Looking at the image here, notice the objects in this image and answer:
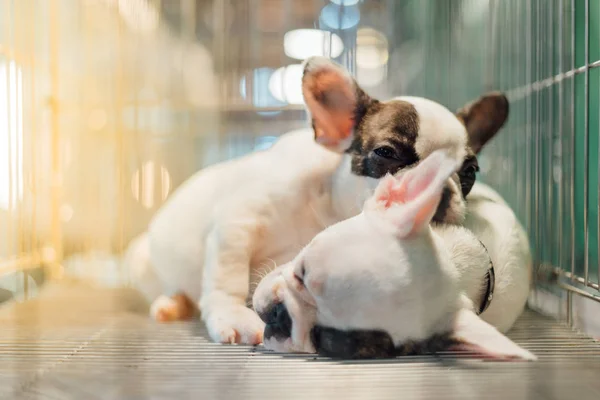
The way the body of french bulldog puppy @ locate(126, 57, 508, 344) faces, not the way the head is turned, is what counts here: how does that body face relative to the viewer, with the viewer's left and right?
facing the viewer and to the right of the viewer
